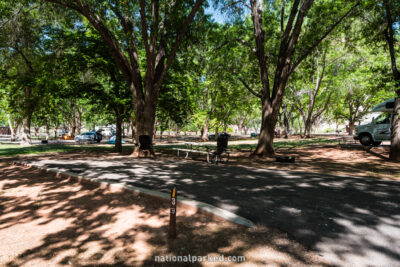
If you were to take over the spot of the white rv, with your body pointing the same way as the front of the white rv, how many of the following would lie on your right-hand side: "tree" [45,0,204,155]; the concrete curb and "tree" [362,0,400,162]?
0

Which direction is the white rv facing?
to the viewer's left

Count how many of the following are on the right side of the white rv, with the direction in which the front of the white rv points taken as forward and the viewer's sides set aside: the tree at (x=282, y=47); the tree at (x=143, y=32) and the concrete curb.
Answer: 0

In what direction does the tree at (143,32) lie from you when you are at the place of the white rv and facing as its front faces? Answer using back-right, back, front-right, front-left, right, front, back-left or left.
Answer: front-left

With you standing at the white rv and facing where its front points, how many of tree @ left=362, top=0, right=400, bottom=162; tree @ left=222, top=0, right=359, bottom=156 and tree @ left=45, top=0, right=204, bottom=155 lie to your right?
0

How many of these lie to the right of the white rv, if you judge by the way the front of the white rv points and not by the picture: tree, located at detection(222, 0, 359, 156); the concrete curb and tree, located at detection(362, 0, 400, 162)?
0

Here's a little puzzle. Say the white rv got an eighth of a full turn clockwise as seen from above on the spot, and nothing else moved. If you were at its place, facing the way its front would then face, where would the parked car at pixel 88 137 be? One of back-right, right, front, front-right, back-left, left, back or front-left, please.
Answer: front-left

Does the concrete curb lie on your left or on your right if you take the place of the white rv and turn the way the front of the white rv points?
on your left

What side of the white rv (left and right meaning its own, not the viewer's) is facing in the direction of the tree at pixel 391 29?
left

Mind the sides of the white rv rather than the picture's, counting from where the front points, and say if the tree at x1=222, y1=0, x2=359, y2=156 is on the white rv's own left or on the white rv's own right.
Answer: on the white rv's own left
